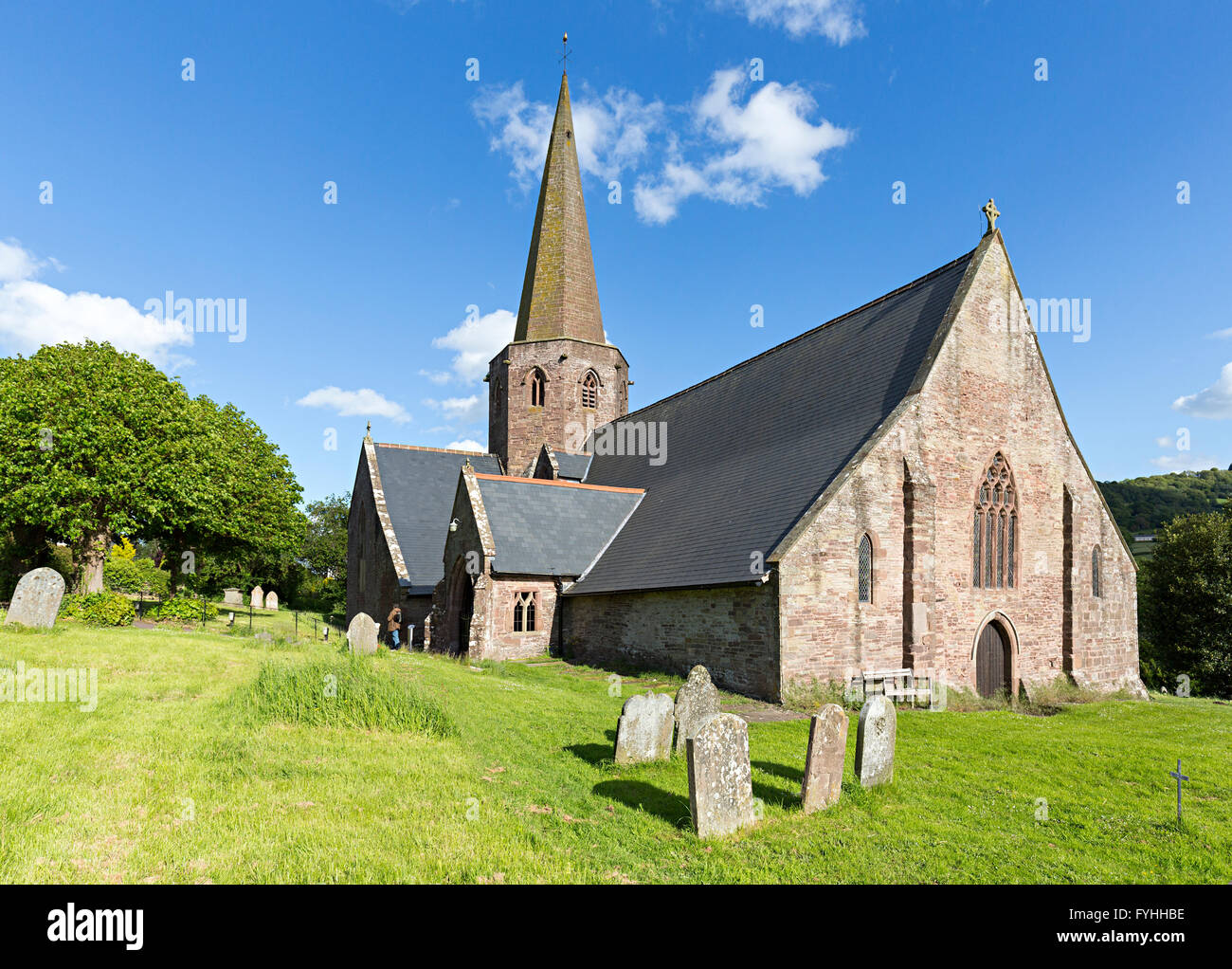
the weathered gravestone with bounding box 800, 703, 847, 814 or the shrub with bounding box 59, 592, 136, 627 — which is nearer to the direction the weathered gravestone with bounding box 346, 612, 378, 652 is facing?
the weathered gravestone

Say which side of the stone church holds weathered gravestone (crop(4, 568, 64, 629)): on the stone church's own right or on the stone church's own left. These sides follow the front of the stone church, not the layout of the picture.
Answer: on the stone church's own right

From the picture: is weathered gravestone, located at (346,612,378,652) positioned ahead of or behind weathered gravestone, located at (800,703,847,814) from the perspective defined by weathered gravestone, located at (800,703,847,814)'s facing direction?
behind

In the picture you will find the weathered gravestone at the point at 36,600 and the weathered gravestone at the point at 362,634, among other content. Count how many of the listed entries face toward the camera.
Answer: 2

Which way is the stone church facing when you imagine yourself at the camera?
facing the viewer and to the right of the viewer

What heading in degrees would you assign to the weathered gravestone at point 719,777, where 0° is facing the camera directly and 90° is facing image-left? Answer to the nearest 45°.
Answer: approximately 315°

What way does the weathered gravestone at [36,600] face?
toward the camera

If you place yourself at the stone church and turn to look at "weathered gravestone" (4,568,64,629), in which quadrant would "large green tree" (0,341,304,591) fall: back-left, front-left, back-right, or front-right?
front-right
